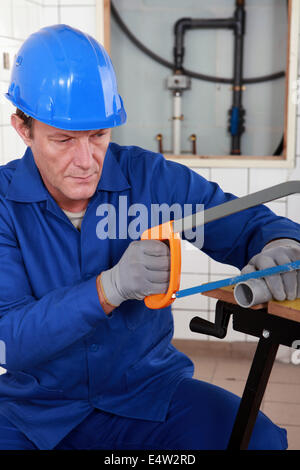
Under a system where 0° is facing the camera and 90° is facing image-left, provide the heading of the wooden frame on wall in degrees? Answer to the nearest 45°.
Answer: approximately 0°

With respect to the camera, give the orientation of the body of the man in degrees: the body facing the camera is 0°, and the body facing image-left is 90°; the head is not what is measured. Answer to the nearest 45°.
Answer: approximately 315°

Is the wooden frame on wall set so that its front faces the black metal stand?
yes

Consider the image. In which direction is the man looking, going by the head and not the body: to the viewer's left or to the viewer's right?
to the viewer's right

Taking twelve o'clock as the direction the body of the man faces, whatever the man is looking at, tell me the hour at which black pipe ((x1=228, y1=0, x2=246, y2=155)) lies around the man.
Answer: The black pipe is roughly at 8 o'clock from the man.
